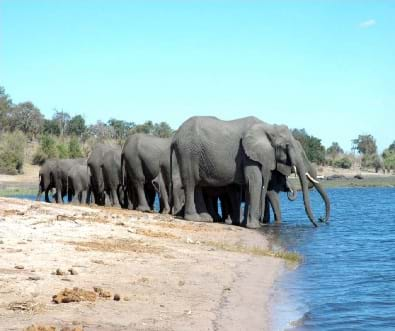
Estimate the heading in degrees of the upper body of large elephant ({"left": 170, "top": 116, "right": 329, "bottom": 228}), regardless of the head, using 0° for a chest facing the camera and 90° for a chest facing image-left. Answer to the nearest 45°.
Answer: approximately 270°

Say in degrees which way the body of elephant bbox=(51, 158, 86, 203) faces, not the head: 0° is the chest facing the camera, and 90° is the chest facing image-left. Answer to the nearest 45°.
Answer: approximately 270°

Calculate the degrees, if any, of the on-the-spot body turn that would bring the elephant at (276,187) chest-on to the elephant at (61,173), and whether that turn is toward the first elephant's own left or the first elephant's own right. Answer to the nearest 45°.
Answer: approximately 135° to the first elephant's own left

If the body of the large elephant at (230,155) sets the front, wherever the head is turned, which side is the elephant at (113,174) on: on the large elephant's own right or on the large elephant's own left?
on the large elephant's own left

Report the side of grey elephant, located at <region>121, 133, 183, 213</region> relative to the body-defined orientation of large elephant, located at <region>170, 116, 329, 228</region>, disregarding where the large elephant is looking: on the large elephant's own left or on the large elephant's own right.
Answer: on the large elephant's own left

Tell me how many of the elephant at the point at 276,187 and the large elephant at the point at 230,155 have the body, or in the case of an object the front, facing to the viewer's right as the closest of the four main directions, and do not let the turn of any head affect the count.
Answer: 2

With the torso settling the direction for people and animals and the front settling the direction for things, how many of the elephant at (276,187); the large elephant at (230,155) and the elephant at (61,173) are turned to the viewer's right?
3

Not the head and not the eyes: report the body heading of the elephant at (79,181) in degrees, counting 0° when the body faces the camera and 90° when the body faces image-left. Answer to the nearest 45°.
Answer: approximately 225°

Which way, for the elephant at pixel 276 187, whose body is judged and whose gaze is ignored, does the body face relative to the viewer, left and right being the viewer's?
facing to the right of the viewer

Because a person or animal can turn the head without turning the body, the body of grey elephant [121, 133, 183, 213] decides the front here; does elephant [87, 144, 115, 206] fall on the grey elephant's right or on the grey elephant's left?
on the grey elephant's left

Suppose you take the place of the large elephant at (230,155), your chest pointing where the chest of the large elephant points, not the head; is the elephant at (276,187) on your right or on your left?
on your left

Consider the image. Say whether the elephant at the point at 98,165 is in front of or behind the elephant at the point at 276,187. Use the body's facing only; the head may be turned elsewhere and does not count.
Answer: behind
